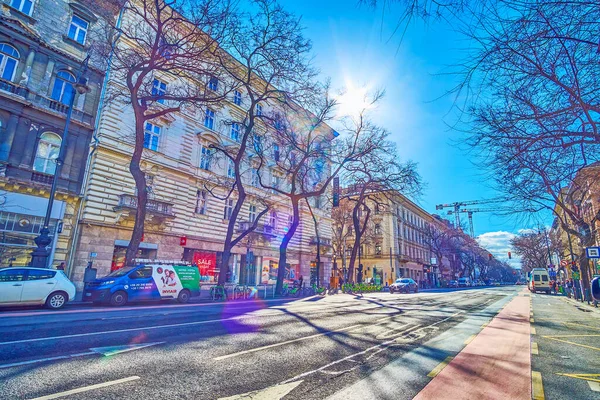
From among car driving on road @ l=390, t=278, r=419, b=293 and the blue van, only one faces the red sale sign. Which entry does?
the car driving on road

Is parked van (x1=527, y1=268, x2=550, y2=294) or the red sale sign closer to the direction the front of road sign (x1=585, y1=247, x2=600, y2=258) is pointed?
the red sale sign

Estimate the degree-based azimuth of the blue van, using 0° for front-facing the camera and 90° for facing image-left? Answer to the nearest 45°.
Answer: approximately 45°

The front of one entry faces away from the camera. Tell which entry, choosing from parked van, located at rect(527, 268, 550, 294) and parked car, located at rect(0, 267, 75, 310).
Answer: parked van, located at rect(527, 268, 550, 294)

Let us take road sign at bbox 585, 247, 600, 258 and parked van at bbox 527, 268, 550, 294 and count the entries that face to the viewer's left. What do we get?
0

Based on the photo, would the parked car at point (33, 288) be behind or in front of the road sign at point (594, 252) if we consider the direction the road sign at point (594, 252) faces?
in front

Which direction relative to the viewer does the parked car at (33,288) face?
to the viewer's left

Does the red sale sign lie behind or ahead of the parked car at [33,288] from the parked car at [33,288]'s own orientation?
behind

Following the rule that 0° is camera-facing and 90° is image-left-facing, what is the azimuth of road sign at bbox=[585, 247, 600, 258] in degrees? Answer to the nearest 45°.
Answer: approximately 0°

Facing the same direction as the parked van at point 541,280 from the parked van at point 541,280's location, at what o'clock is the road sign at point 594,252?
The road sign is roughly at 6 o'clock from the parked van.

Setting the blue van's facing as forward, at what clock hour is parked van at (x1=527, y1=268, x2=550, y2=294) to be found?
The parked van is roughly at 7 o'clock from the blue van.
